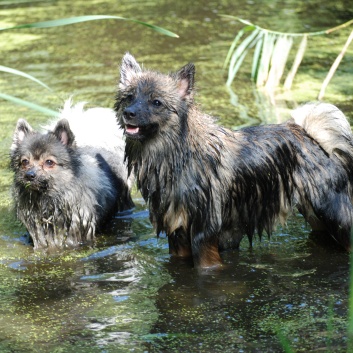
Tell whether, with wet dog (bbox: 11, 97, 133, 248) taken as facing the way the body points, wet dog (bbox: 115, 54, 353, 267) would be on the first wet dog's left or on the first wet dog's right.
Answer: on the first wet dog's left

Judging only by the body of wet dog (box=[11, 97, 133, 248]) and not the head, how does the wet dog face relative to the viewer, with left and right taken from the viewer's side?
facing the viewer and to the left of the viewer
